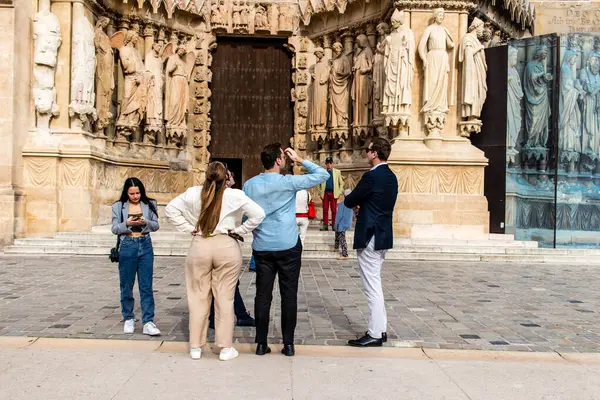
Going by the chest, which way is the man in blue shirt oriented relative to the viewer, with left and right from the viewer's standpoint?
facing away from the viewer

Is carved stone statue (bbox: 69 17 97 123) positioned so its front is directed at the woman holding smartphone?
yes

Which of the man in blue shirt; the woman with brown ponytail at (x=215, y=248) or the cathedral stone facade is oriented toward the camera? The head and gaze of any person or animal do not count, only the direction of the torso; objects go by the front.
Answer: the cathedral stone facade

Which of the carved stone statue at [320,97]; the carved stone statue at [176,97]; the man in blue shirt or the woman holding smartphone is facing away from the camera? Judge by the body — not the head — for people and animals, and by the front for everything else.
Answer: the man in blue shirt

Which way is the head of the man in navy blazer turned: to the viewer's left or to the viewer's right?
to the viewer's left

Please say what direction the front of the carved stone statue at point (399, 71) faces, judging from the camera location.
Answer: facing the viewer and to the left of the viewer

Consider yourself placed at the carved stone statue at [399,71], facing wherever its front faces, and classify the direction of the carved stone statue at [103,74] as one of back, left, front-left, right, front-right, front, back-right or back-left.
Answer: front-right

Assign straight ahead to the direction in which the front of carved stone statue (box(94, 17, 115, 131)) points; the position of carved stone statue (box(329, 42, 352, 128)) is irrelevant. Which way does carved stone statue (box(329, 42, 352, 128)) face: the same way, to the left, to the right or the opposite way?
to the right

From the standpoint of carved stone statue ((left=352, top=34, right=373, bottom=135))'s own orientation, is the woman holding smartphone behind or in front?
in front

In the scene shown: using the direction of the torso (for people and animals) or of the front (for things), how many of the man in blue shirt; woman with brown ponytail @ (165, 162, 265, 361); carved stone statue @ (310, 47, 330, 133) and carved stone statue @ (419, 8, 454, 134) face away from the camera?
2

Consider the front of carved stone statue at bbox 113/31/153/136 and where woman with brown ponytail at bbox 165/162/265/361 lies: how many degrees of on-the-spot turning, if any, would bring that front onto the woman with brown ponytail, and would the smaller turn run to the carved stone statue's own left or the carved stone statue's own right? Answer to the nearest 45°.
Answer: approximately 45° to the carved stone statue's own right

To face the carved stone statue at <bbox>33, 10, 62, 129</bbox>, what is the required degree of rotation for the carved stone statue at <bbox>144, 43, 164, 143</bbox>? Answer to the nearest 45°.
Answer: approximately 90° to its right

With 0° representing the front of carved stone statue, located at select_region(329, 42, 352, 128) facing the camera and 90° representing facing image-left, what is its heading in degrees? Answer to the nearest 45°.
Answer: approximately 45°

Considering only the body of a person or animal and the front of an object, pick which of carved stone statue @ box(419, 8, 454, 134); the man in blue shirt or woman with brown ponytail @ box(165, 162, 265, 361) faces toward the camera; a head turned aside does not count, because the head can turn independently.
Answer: the carved stone statue

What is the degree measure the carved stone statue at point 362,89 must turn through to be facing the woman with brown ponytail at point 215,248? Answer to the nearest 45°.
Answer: approximately 45° to its left
